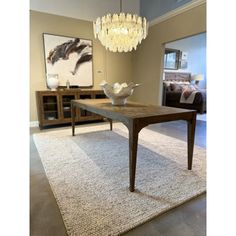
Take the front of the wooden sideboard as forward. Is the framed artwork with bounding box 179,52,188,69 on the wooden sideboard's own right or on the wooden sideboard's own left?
on the wooden sideboard's own left

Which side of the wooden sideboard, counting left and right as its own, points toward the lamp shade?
left

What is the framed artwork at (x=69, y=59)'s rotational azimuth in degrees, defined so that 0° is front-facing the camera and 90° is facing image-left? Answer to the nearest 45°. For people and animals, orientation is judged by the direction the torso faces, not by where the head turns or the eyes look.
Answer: approximately 315°
